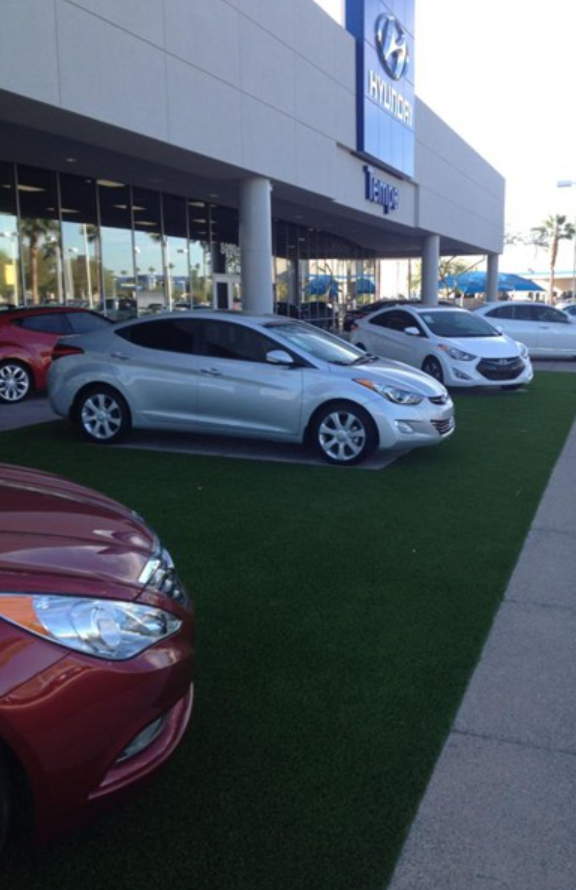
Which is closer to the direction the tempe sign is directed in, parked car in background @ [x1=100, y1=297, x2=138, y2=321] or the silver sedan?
the silver sedan

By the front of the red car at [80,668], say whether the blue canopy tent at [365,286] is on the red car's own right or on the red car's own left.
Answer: on the red car's own left

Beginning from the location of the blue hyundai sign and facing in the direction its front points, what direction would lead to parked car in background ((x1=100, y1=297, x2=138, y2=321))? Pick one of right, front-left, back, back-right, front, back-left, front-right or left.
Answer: right

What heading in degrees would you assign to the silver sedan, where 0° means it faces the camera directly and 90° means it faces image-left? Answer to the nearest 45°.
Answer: approximately 315°

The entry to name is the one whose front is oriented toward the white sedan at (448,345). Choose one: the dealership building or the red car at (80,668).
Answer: the dealership building

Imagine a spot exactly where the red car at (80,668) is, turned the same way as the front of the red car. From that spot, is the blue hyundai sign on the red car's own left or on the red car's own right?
on the red car's own left

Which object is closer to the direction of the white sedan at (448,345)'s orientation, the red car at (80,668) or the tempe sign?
the red car

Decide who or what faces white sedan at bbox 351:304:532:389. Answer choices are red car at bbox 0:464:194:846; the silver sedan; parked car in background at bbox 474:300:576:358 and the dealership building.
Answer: the dealership building

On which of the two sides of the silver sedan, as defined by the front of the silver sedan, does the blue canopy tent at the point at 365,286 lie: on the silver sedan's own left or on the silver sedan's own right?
on the silver sedan's own left

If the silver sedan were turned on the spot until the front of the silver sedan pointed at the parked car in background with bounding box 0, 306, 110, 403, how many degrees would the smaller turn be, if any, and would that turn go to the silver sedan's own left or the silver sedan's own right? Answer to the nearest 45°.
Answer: approximately 180°

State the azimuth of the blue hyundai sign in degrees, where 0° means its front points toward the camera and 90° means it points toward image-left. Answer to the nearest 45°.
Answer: approximately 315°

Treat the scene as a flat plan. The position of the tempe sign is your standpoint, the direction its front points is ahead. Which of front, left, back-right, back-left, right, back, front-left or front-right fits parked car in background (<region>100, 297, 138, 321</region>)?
right
